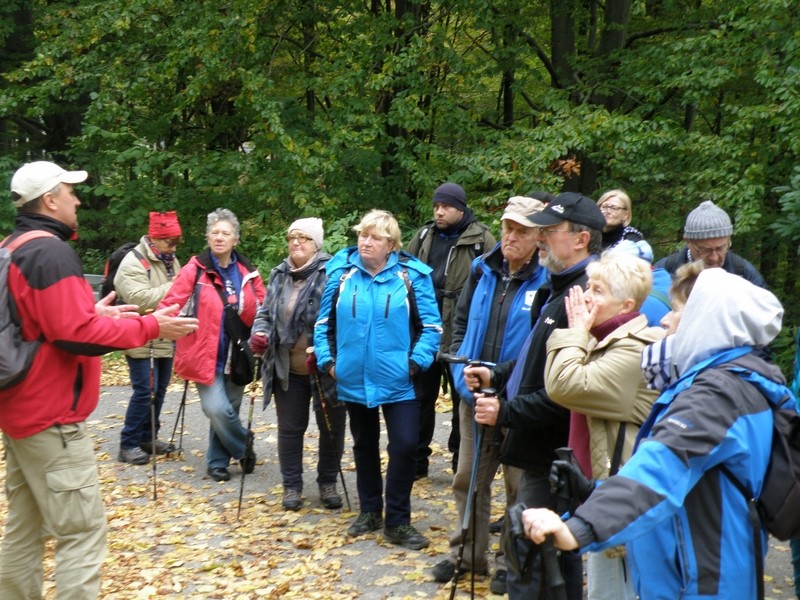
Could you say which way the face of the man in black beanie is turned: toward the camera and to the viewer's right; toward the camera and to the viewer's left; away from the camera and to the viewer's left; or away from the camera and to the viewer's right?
toward the camera and to the viewer's left

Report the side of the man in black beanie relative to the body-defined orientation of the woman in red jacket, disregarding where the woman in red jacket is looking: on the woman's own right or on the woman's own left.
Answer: on the woman's own left

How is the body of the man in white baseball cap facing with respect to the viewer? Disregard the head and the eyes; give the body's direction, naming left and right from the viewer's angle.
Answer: facing to the right of the viewer

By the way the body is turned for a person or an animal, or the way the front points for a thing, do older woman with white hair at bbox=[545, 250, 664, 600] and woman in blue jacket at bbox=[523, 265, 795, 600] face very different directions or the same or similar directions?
same or similar directions

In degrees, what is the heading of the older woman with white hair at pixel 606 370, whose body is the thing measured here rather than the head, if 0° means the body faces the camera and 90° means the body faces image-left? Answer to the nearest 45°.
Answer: approximately 90°

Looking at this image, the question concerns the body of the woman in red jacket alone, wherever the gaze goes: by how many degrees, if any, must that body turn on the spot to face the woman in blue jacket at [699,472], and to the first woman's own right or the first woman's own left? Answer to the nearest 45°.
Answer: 0° — they already face them

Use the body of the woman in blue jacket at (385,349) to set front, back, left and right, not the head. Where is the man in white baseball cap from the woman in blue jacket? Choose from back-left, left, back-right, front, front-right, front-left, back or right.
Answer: front-right

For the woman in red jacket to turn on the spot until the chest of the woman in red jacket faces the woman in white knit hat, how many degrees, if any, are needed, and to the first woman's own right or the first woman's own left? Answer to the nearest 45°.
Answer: approximately 45° to the first woman's own left

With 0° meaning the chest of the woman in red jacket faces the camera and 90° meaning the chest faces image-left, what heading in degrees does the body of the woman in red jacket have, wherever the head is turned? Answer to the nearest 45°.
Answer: approximately 0°

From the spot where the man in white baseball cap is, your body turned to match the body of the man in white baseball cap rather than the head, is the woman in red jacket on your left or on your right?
on your left

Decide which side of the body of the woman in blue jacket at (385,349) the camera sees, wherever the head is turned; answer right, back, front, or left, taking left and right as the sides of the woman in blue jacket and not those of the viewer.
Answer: front

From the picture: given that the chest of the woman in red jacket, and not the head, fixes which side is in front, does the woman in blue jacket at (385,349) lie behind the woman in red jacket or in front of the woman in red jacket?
in front

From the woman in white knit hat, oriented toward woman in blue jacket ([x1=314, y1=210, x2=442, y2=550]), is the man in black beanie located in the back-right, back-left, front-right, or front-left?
front-left
